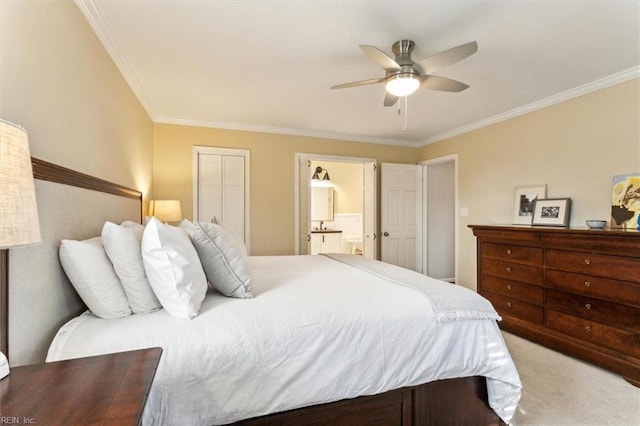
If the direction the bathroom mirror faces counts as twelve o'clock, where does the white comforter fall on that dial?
The white comforter is roughly at 12 o'clock from the bathroom mirror.

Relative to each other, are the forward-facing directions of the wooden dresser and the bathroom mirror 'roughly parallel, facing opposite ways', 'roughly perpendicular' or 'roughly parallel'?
roughly perpendicular

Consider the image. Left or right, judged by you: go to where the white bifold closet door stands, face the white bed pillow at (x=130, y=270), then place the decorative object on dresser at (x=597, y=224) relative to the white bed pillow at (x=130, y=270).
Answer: left

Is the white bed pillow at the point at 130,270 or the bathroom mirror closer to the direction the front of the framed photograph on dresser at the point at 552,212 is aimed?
the white bed pillow

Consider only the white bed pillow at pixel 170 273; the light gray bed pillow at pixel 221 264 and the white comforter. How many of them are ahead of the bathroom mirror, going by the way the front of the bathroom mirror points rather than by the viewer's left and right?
3

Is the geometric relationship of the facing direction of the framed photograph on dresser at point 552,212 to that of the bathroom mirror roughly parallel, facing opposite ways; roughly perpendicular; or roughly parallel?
roughly perpendicular

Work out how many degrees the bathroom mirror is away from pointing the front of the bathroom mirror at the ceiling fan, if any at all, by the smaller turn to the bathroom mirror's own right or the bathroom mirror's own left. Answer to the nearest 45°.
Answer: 0° — it already faces it

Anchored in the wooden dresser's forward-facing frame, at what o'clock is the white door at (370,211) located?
The white door is roughly at 2 o'clock from the wooden dresser.
